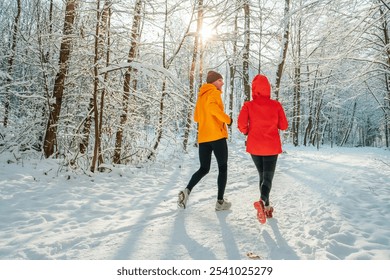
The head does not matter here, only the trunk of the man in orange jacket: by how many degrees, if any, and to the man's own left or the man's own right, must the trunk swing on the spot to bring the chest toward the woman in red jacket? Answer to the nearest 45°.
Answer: approximately 45° to the man's own right

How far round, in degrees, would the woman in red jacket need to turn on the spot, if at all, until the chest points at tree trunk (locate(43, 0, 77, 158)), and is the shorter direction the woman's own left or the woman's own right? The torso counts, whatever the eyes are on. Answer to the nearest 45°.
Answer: approximately 45° to the woman's own left

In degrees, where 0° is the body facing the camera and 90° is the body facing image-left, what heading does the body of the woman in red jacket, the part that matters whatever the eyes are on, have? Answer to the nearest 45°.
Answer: approximately 180°

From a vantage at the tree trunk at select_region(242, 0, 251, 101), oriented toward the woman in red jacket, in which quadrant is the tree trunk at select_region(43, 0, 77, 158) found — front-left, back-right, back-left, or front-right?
front-right

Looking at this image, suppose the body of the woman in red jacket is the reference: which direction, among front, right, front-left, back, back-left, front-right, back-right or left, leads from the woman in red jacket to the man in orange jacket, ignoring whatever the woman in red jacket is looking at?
left

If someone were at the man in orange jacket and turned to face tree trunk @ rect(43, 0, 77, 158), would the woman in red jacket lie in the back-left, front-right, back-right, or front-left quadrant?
back-right

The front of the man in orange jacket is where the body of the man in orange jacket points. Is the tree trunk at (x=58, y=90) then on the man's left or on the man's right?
on the man's left

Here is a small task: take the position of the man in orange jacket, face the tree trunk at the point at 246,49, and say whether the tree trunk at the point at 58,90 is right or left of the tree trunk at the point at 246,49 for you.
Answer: left

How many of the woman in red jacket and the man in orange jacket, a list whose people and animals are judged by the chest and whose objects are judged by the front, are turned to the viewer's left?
0

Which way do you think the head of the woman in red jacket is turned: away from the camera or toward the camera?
away from the camera

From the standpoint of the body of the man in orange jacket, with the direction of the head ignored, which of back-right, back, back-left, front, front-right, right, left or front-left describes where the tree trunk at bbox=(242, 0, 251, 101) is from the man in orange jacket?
front-left

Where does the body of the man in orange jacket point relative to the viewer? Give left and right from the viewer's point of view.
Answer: facing away from the viewer and to the right of the viewer

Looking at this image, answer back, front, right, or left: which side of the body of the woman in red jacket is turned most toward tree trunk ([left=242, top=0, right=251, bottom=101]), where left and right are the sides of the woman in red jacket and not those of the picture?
front
